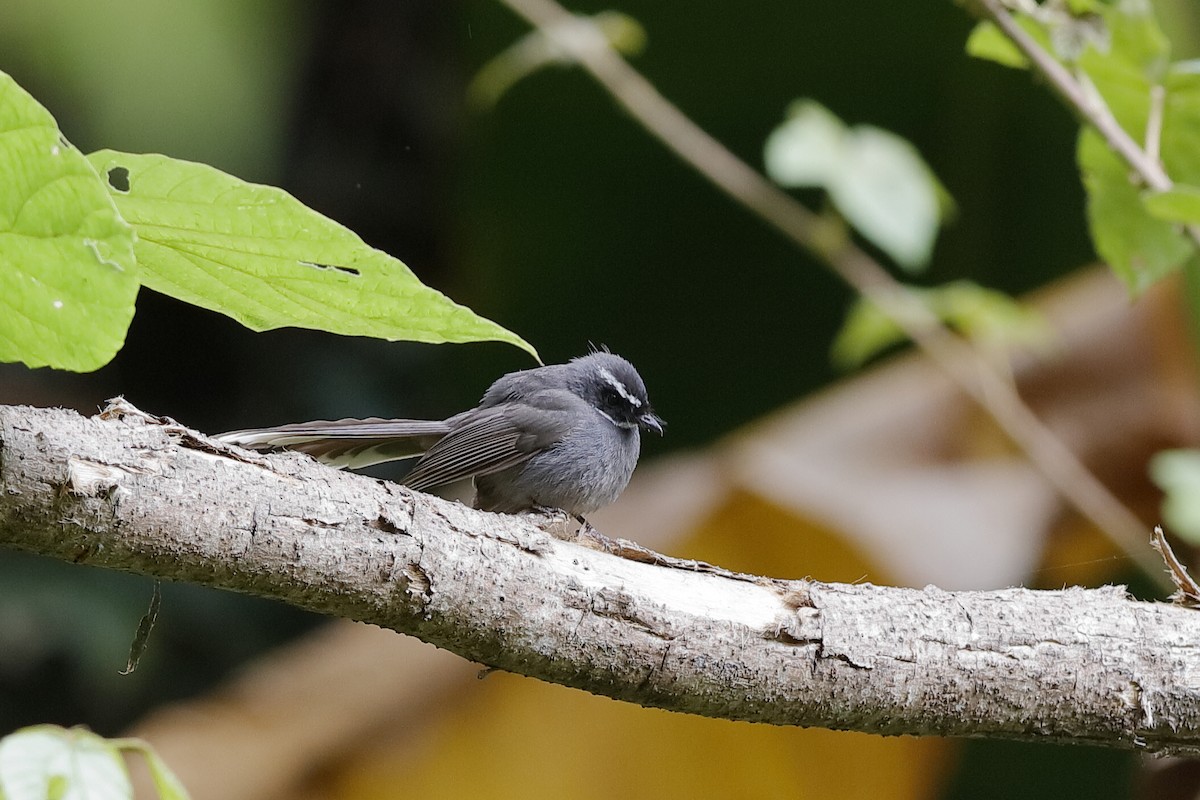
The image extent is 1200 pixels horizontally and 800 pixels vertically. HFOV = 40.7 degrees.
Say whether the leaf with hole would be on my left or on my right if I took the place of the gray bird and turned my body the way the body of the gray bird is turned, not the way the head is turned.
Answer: on my right

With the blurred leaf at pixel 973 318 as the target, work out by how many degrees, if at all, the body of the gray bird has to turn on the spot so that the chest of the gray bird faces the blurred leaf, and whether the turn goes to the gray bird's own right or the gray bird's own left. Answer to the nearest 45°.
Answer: approximately 45° to the gray bird's own left

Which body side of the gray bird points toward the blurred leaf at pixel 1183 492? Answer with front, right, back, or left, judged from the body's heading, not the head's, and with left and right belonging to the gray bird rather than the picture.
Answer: front

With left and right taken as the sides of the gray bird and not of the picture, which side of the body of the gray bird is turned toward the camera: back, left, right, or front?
right

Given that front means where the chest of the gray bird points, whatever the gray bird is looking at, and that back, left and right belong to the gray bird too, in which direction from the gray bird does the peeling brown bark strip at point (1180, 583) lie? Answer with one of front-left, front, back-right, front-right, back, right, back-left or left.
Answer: front-right

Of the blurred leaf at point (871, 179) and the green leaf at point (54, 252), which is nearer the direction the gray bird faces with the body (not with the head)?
the blurred leaf

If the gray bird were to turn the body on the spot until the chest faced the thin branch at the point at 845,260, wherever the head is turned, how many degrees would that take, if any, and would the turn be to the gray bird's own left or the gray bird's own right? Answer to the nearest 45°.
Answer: approximately 45° to the gray bird's own left

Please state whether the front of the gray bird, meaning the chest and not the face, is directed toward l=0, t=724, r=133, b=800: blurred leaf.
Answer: no
